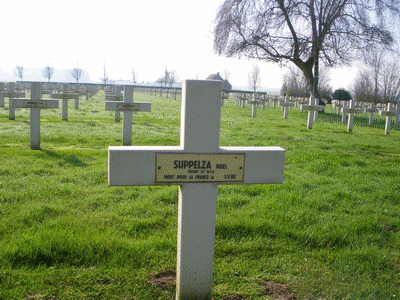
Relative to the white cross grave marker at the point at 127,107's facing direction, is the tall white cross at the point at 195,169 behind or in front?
in front

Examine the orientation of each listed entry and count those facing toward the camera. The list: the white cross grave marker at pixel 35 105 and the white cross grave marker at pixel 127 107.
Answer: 2

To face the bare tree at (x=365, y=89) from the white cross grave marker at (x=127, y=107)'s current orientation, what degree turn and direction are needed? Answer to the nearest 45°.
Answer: approximately 135° to its left

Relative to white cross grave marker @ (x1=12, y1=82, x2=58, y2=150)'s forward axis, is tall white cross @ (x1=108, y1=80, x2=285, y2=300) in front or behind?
in front

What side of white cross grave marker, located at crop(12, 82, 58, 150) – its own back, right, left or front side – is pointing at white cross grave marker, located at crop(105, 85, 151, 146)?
left

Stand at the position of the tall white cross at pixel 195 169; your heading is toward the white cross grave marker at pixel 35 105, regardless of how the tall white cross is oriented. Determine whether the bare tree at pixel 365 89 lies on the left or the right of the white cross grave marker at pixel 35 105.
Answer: right

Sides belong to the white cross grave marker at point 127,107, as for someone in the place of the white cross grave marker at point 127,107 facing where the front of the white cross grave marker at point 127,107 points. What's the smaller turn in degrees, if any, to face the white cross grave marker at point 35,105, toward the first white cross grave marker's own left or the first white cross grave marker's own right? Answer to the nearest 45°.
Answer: approximately 90° to the first white cross grave marker's own right

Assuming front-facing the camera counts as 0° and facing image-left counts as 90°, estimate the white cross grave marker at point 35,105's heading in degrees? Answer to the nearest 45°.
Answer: approximately 0°
